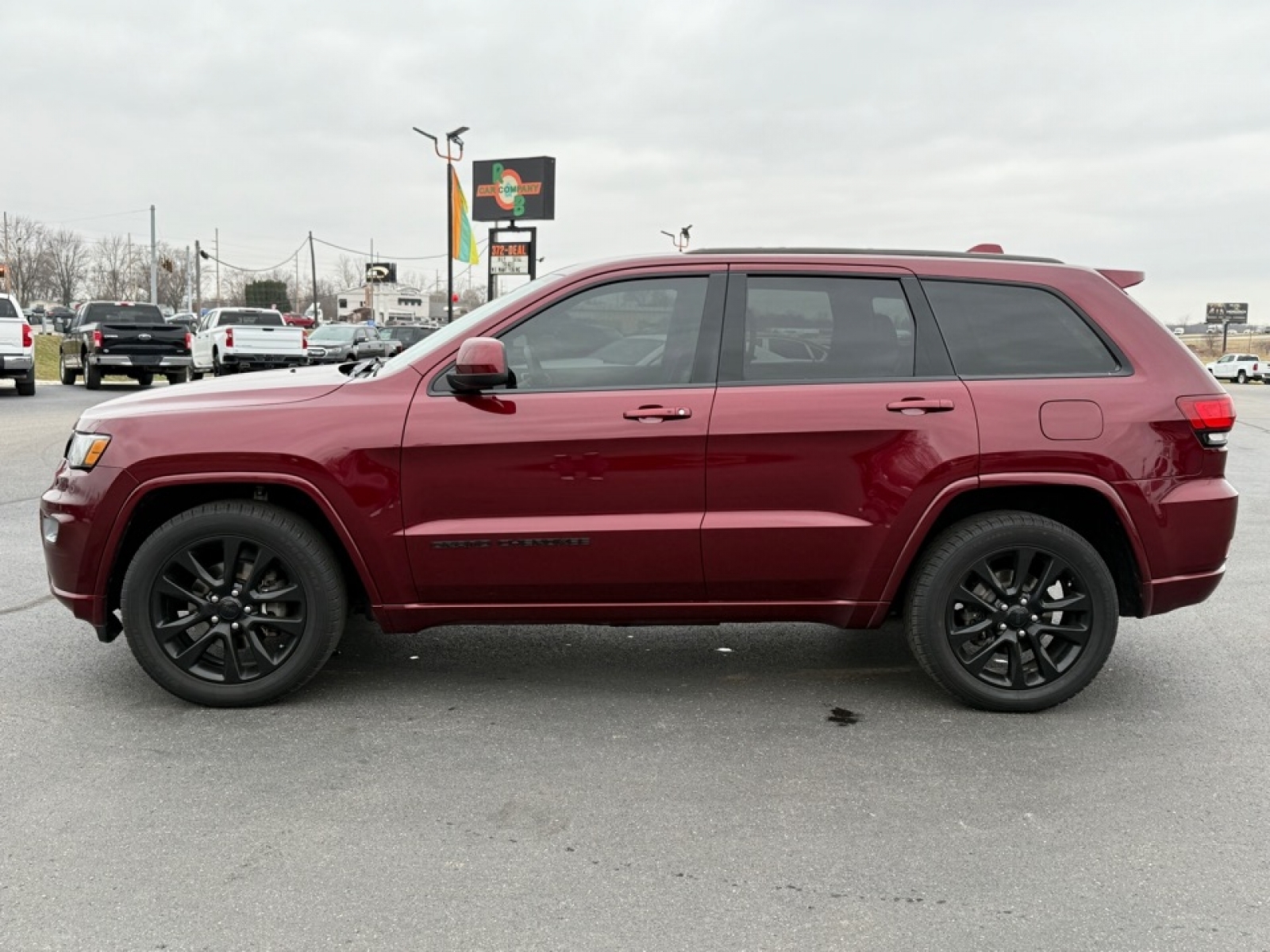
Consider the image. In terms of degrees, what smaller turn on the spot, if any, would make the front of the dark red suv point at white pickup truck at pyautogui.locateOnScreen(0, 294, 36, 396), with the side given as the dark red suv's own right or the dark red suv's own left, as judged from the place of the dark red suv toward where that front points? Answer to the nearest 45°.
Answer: approximately 45° to the dark red suv's own right

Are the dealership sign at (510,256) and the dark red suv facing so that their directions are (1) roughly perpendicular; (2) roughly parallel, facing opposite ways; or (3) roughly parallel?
roughly perpendicular

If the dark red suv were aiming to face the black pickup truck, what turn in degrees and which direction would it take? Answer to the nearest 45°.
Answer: approximately 45° to its right

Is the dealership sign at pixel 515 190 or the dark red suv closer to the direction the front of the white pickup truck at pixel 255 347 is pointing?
the dealership sign

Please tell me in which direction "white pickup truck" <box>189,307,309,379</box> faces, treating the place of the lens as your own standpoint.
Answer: facing away from the viewer and to the left of the viewer

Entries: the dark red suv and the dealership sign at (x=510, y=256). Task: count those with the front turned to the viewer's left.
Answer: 1

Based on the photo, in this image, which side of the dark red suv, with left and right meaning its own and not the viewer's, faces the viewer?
left

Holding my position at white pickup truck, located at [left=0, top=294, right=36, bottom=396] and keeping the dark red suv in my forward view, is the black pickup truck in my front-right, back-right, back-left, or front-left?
back-left

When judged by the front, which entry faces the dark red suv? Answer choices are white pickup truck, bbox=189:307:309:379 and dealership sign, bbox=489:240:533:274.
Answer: the dealership sign
